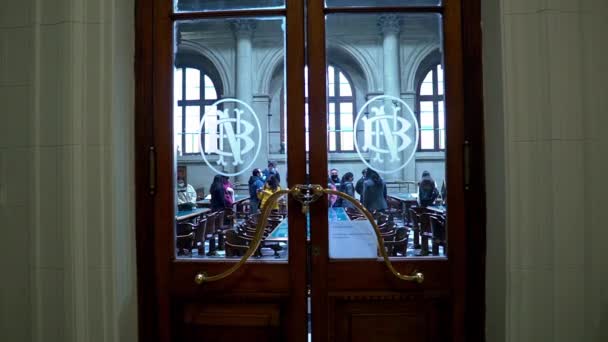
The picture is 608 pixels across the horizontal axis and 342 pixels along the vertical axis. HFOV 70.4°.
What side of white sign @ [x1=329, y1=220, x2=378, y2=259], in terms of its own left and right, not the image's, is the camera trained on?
front

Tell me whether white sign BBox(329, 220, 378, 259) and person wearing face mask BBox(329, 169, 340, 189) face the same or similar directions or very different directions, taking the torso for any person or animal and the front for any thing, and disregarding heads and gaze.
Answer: same or similar directions

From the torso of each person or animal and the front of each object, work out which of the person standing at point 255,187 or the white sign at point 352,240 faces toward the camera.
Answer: the white sign

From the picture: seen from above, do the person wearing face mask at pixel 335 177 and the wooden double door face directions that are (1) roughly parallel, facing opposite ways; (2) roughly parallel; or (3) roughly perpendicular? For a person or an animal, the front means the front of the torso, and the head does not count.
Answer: roughly parallel

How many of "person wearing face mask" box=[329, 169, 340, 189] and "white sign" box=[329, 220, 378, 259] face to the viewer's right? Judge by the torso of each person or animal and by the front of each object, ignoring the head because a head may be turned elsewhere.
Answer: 0

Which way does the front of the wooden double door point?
toward the camera
